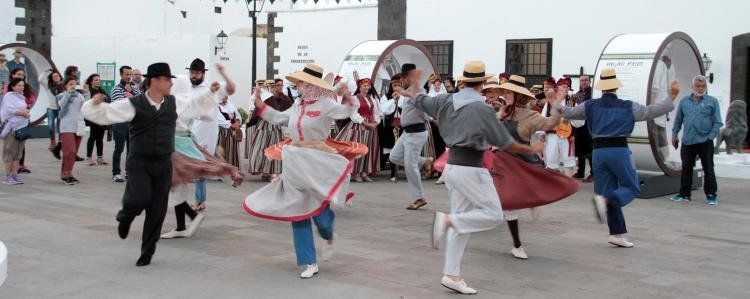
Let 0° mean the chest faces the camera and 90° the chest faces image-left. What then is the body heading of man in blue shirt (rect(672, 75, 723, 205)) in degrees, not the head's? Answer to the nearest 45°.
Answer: approximately 0°

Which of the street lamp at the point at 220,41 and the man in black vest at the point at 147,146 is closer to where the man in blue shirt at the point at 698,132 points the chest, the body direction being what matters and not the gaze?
the man in black vest

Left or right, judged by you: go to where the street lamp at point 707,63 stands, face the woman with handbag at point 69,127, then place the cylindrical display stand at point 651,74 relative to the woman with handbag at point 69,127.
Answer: left

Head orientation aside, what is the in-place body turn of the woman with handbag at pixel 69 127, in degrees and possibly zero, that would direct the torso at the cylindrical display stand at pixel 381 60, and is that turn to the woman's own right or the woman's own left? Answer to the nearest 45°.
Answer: approximately 45° to the woman's own left

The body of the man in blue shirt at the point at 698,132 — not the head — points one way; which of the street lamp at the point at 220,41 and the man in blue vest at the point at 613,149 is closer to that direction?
the man in blue vest

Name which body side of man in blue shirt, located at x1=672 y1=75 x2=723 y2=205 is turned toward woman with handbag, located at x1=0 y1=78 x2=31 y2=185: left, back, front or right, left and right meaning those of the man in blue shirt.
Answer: right

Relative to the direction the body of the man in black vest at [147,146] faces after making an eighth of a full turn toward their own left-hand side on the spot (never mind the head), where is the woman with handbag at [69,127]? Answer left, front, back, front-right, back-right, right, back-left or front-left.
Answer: left

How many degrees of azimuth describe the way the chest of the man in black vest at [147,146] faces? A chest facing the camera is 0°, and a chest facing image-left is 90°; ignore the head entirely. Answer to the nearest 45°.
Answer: approximately 315°

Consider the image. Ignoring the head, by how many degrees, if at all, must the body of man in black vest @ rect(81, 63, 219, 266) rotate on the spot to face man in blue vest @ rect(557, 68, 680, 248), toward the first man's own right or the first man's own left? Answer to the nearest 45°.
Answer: approximately 45° to the first man's own left

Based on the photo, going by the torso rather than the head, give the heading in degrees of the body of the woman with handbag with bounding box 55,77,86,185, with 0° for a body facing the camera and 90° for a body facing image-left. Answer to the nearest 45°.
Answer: approximately 315°
